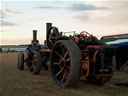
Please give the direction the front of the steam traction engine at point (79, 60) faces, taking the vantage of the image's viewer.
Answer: facing away from the viewer and to the left of the viewer
